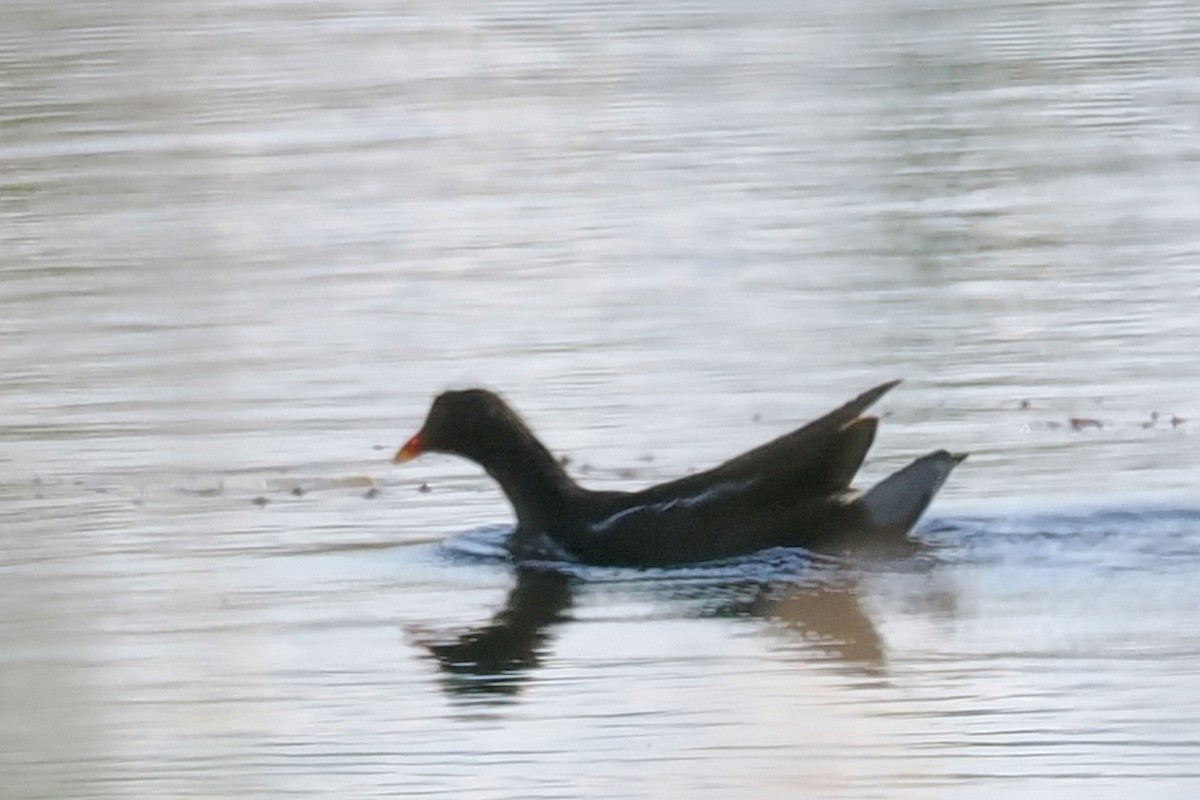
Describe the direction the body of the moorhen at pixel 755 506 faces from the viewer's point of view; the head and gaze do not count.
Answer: to the viewer's left
